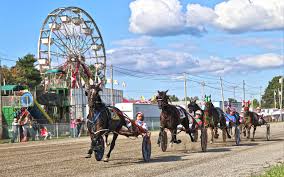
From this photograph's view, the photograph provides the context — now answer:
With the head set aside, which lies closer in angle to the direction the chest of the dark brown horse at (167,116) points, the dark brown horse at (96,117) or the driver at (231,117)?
the dark brown horse

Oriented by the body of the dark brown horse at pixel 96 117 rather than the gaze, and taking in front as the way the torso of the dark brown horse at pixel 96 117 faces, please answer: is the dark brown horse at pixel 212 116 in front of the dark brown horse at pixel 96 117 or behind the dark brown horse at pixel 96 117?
behind

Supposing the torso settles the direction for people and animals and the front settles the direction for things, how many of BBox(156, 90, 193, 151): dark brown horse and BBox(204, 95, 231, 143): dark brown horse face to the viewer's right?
0

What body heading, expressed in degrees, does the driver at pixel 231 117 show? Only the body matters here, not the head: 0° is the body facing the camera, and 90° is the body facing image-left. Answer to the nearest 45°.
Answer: approximately 45°

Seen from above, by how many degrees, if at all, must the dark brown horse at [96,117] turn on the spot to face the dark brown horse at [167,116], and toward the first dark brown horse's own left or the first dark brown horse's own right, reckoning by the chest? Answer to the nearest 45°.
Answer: approximately 180°

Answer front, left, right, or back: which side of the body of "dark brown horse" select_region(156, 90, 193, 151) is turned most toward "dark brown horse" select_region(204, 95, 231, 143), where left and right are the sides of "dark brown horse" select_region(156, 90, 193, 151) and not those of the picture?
back

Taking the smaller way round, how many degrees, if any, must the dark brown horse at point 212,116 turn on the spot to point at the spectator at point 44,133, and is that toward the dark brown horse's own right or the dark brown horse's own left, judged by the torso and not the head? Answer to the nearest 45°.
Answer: approximately 90° to the dark brown horse's own right

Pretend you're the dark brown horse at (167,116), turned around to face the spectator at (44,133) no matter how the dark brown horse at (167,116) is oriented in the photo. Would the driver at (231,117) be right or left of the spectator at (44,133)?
right

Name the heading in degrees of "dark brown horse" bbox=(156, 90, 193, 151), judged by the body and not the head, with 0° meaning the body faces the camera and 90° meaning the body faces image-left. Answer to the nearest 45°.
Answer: approximately 45°

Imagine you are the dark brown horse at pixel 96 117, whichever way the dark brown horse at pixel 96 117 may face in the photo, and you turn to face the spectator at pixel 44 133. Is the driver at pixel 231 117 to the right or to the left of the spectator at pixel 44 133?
right
